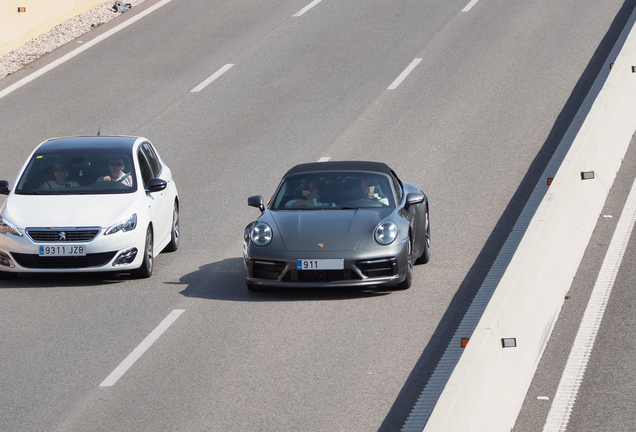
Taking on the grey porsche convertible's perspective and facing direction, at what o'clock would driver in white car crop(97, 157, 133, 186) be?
The driver in white car is roughly at 4 o'clock from the grey porsche convertible.

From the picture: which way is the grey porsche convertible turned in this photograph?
toward the camera

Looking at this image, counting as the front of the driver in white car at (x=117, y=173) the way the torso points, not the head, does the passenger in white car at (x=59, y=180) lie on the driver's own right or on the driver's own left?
on the driver's own right

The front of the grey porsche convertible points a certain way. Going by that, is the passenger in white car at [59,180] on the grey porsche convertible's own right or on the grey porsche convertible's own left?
on the grey porsche convertible's own right

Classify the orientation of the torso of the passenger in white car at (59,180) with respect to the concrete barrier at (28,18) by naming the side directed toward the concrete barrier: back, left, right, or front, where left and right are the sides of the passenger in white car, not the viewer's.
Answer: back

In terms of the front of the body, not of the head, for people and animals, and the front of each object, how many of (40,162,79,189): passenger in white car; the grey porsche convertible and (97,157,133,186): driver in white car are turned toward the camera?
3

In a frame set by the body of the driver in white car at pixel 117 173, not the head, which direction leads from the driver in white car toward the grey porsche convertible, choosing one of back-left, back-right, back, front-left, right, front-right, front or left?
front-left

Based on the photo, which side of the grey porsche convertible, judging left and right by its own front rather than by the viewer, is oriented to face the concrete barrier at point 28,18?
back

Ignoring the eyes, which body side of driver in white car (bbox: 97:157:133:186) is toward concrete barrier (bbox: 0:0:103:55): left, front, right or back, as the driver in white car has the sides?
back

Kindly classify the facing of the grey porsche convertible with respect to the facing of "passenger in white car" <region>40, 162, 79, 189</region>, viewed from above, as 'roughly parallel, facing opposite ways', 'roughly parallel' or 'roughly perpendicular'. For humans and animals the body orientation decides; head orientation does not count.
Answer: roughly parallel

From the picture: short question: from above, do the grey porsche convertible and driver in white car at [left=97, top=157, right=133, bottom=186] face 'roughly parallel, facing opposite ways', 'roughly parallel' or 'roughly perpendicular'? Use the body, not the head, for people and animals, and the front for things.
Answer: roughly parallel

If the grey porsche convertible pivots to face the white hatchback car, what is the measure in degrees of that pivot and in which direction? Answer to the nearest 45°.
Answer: approximately 90° to its right

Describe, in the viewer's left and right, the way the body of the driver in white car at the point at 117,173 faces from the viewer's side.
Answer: facing the viewer
